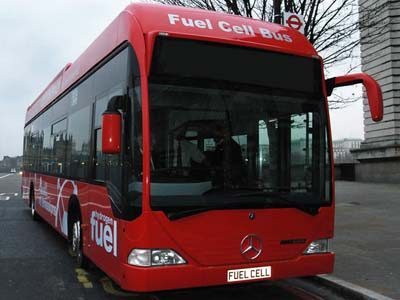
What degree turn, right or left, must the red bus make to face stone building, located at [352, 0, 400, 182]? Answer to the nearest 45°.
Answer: approximately 90° to its left

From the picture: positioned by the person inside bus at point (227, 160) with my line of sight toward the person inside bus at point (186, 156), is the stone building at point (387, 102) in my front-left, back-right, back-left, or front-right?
back-right

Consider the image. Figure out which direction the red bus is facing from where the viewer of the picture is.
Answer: facing the viewer and to the right of the viewer
